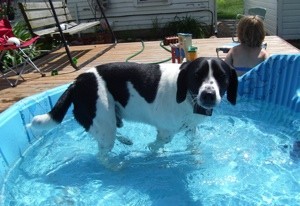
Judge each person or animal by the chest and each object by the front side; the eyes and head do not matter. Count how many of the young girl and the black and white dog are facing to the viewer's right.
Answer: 1

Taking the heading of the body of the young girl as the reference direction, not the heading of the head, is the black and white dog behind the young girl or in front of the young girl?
behind

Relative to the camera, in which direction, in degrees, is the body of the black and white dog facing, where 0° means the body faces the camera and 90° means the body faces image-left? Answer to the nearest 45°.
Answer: approximately 270°

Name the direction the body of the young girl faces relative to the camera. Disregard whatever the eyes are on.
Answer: away from the camera

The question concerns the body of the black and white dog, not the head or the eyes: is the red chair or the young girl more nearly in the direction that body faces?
the young girl

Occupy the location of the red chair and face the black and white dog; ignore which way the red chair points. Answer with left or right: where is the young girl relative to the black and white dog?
left

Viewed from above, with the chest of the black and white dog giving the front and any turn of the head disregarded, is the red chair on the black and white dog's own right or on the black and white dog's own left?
on the black and white dog's own left

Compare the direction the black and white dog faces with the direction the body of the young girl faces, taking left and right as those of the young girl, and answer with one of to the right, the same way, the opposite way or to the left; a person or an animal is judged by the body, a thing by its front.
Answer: to the right

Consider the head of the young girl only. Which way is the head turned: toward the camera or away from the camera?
away from the camera
